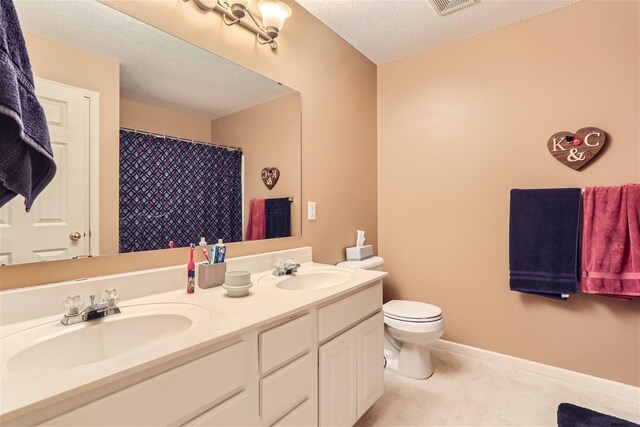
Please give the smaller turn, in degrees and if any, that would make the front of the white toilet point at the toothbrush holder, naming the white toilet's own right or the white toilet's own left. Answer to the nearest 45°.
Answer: approximately 90° to the white toilet's own right

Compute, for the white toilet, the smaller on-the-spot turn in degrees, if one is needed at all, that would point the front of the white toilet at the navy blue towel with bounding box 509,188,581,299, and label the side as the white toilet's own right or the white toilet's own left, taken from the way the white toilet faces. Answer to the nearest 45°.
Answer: approximately 45° to the white toilet's own left

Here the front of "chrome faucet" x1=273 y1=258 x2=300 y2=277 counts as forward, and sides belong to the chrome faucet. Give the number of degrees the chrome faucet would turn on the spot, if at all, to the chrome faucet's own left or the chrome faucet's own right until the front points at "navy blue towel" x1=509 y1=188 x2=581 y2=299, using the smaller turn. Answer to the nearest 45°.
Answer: approximately 45° to the chrome faucet's own left

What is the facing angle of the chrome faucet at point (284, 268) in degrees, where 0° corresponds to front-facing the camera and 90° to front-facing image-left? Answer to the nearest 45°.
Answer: approximately 315°

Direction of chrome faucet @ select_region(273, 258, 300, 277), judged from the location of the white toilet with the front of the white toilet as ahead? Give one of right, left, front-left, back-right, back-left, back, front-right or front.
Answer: right

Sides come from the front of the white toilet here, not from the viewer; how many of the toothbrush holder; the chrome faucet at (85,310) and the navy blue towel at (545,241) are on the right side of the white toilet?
2

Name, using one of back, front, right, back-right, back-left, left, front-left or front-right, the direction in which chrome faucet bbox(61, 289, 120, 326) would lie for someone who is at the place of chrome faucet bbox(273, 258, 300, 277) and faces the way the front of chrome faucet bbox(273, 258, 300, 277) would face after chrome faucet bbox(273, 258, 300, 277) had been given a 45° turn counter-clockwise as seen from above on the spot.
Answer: back-right

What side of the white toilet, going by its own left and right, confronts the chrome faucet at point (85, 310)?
right

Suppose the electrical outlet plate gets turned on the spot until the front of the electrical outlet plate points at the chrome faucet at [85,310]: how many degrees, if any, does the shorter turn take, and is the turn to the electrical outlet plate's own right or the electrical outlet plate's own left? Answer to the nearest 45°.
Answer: approximately 90° to the electrical outlet plate's own right

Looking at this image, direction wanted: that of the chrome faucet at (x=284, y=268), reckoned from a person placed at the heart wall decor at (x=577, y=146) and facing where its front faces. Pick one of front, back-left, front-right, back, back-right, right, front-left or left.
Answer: front-right

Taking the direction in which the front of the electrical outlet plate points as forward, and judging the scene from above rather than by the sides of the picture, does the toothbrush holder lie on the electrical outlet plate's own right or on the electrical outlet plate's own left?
on the electrical outlet plate's own right

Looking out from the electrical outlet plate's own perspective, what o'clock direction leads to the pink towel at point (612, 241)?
The pink towel is roughly at 11 o'clock from the electrical outlet plate.
